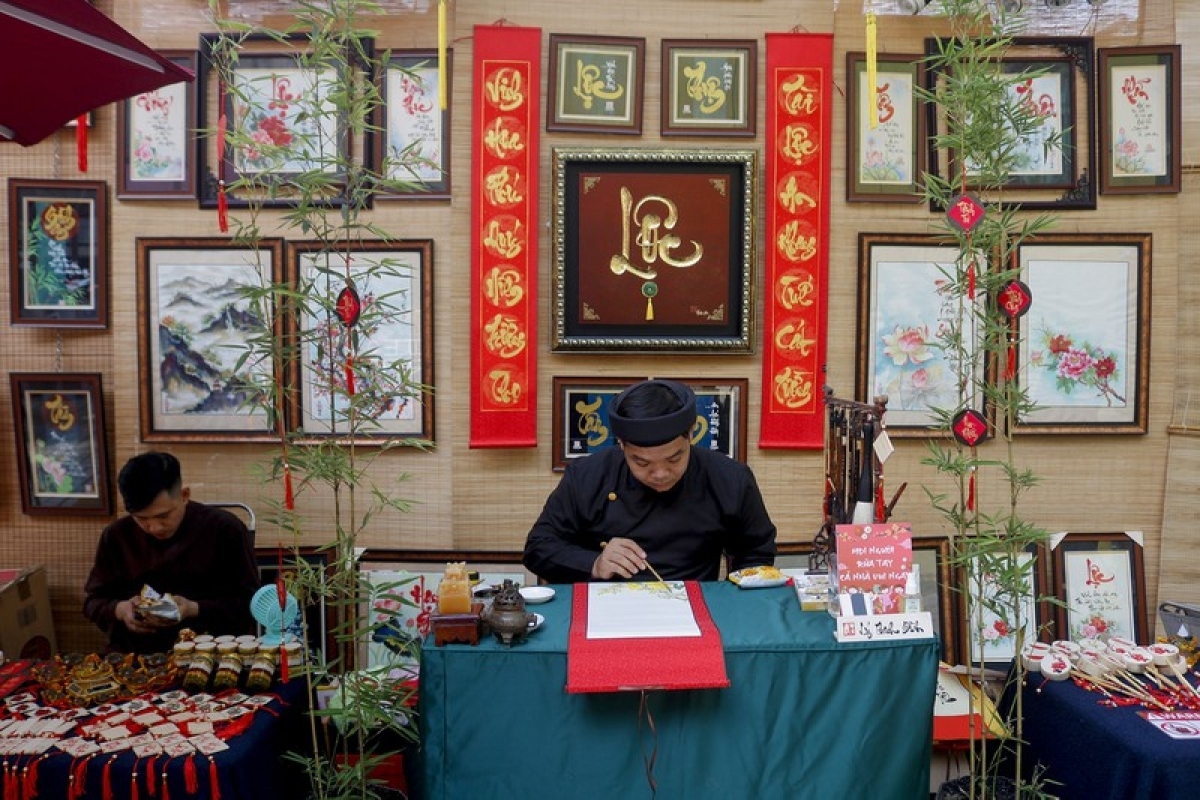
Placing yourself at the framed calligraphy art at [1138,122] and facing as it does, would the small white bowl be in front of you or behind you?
in front

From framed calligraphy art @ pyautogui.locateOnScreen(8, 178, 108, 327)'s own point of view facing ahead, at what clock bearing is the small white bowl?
The small white bowl is roughly at 11 o'clock from the framed calligraphy art.

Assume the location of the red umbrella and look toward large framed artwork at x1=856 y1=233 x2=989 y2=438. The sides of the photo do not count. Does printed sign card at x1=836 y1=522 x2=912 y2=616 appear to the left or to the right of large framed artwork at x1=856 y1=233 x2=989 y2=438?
right

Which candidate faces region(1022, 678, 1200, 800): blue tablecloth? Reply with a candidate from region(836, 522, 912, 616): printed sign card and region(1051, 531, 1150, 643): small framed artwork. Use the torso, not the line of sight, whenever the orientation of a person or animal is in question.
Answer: the small framed artwork

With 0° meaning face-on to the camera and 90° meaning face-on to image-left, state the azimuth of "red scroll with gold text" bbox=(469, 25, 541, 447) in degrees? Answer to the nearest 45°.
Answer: approximately 0°
